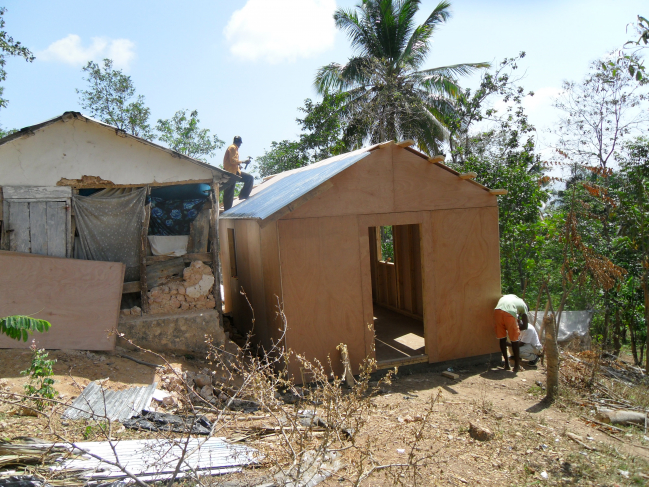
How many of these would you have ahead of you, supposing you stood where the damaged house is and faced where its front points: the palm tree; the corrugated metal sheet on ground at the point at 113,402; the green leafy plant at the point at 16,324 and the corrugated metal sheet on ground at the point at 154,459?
3

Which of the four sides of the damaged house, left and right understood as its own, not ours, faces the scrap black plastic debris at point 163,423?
front

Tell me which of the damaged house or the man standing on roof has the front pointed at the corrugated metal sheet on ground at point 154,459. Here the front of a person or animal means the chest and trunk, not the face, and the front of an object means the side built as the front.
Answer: the damaged house

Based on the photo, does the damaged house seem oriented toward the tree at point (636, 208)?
no

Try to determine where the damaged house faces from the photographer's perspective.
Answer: facing the viewer

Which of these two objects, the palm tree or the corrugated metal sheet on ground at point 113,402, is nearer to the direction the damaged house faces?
the corrugated metal sheet on ground

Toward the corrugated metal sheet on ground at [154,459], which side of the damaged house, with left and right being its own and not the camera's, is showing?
front

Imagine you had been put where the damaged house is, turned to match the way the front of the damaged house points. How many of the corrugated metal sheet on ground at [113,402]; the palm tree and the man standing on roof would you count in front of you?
1

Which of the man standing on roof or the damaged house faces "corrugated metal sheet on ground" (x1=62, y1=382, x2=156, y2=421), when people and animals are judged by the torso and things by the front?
the damaged house

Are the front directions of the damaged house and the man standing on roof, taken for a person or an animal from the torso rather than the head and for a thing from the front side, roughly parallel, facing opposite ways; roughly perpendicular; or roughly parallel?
roughly perpendicular
